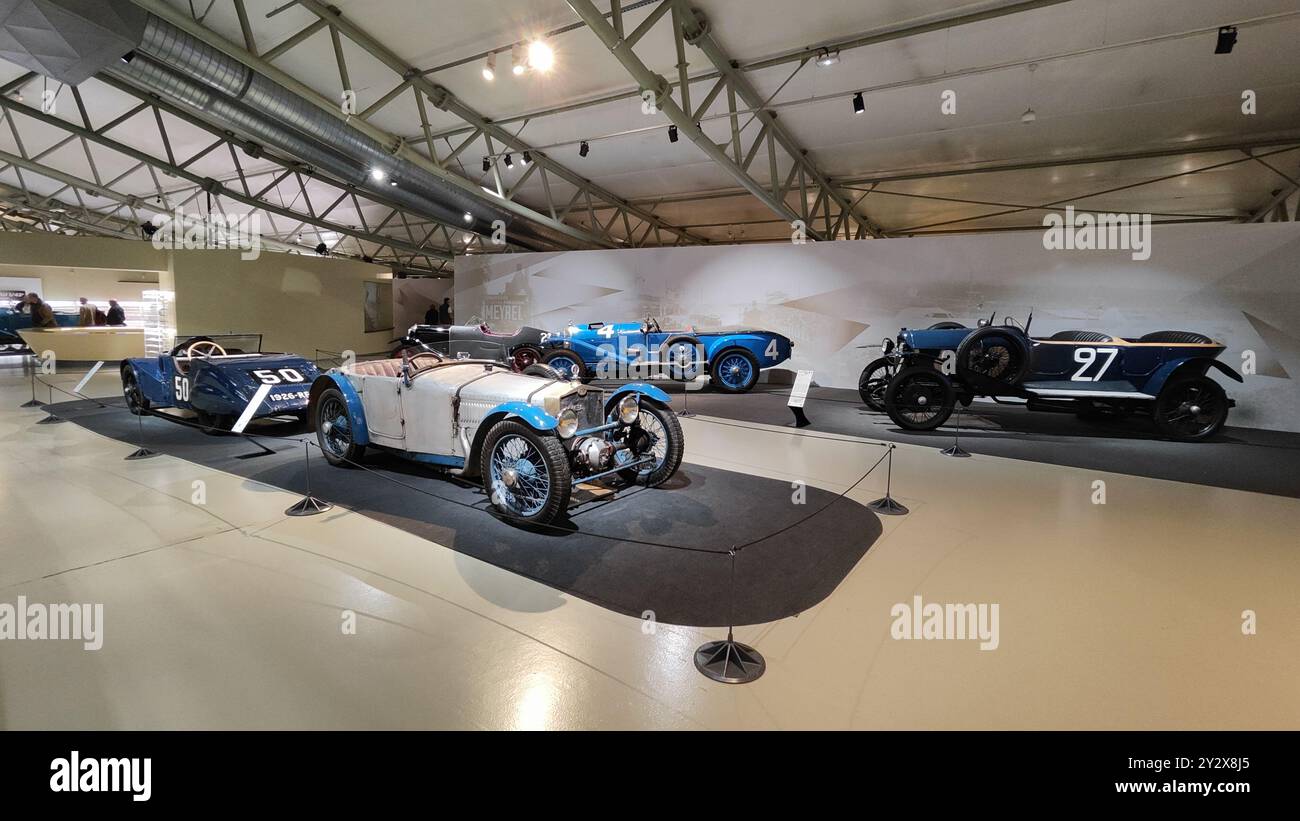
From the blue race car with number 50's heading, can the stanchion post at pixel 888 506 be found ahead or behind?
behind

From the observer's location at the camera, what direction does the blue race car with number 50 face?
facing away from the viewer and to the left of the viewer

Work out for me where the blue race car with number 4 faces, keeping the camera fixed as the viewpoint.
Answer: facing to the left of the viewer

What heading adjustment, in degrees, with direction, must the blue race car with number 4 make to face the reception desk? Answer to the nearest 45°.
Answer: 0° — it already faces it

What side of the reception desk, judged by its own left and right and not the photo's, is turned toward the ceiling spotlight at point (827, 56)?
front

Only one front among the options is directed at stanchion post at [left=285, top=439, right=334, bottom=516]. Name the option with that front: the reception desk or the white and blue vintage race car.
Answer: the reception desk

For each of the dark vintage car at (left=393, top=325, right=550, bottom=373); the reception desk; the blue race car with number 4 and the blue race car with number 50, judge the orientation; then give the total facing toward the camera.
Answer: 1

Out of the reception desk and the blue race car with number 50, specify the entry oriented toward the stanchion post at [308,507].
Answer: the reception desk

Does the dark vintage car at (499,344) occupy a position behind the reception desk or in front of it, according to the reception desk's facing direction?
in front

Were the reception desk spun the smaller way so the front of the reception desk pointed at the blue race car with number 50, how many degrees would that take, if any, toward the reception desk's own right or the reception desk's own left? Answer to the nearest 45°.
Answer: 0° — it already faces it

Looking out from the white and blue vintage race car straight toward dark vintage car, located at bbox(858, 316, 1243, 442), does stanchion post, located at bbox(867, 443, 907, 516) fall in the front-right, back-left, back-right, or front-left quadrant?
front-right

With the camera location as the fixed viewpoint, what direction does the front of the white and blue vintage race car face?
facing the viewer and to the right of the viewer

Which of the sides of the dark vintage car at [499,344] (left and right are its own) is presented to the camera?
left

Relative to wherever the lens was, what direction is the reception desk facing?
facing the viewer

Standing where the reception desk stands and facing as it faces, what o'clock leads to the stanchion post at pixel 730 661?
The stanchion post is roughly at 12 o'clock from the reception desk.

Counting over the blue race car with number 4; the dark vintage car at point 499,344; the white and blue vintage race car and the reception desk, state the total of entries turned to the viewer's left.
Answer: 2

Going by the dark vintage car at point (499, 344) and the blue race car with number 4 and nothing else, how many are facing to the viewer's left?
2

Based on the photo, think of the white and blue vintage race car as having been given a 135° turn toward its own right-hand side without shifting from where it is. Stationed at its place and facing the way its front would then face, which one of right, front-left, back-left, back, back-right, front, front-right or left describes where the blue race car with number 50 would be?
front-right
